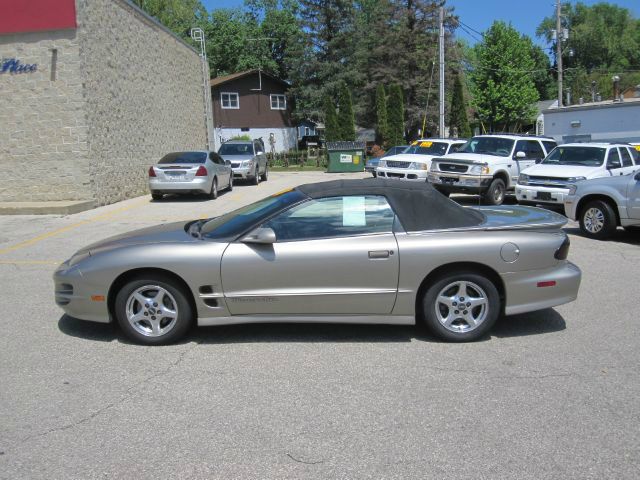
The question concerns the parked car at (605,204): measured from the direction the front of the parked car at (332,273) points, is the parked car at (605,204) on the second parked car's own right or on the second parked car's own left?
on the second parked car's own right

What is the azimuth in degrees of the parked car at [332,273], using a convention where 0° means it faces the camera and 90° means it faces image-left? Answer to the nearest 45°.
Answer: approximately 90°

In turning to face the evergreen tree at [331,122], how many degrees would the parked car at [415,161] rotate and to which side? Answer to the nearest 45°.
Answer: approximately 135° to its right

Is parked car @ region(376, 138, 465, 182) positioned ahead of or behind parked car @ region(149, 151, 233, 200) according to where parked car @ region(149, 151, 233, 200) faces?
ahead

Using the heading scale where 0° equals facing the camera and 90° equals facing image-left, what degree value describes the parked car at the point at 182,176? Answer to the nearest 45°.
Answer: approximately 225°

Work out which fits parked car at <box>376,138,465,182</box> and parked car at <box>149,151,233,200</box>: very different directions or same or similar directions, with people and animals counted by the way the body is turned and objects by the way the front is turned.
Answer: very different directions

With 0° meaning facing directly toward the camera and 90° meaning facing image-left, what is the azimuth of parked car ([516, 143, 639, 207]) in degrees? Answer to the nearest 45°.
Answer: approximately 45°

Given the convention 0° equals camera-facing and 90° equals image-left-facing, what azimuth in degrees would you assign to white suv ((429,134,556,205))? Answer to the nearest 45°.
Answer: approximately 45°

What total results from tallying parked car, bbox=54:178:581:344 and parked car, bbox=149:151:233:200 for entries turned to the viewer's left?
1

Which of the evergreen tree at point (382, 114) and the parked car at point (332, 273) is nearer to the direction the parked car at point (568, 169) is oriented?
the parked car

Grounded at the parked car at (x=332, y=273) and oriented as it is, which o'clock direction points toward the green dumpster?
The green dumpster is roughly at 3 o'clock from the parked car.
